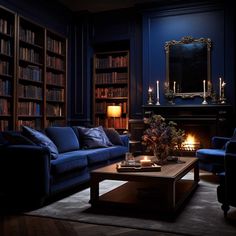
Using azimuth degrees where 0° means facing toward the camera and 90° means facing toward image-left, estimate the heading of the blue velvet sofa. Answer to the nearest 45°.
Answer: approximately 315°

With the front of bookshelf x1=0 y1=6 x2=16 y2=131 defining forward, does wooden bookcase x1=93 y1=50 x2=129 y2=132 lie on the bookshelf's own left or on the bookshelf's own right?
on the bookshelf's own left

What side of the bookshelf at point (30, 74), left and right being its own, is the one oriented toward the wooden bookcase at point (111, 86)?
left

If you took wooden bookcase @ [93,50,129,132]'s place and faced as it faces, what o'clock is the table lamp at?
The table lamp is roughly at 12 o'clock from the wooden bookcase.

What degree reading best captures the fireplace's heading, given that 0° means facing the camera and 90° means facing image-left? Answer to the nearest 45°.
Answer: approximately 0°

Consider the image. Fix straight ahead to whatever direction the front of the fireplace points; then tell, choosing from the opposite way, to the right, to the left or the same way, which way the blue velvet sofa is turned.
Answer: to the left

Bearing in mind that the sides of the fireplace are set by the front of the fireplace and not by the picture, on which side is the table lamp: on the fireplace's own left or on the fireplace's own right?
on the fireplace's own right

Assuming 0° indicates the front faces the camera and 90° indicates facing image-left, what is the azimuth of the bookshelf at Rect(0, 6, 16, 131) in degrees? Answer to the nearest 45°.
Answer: approximately 315°

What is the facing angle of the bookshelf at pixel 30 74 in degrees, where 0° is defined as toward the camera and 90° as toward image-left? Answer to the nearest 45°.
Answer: approximately 315°

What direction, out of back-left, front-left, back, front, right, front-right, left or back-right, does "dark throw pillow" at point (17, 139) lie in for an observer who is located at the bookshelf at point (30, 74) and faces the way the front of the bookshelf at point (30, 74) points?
front-right

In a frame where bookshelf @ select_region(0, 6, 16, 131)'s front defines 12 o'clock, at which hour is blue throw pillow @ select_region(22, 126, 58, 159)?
The blue throw pillow is roughly at 1 o'clock from the bookshelf.
